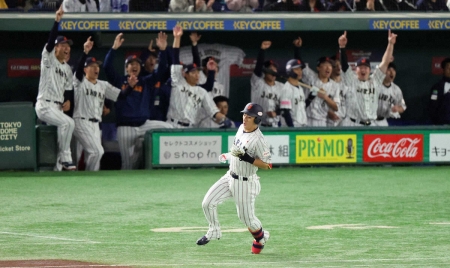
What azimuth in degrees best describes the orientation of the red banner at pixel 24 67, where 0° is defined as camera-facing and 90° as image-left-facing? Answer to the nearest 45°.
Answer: approximately 0°

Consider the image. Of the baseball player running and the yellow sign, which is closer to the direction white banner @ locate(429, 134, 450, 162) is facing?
the baseball player running

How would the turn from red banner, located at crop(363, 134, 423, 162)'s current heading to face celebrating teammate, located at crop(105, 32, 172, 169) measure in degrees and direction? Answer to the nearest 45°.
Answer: approximately 90° to its right

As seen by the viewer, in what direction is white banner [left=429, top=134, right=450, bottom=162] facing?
toward the camera

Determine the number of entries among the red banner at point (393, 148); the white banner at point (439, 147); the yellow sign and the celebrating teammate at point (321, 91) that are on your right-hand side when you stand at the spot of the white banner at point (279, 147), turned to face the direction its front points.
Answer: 0

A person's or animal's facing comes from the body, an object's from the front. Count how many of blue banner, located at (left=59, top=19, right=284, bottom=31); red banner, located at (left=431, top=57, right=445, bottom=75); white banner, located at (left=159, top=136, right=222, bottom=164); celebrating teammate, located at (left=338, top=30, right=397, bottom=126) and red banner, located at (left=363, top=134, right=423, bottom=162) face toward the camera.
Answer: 5

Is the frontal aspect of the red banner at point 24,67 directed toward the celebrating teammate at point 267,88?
no

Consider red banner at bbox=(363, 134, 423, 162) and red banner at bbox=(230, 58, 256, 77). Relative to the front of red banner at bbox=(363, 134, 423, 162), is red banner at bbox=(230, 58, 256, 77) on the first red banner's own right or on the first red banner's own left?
on the first red banner's own right

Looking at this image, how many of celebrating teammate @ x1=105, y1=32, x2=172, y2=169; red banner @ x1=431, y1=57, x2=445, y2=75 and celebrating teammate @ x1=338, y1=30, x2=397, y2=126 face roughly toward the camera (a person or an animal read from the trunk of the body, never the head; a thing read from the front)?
3

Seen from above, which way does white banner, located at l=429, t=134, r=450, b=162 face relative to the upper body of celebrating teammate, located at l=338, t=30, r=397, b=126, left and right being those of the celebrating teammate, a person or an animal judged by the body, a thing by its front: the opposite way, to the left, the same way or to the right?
the same way

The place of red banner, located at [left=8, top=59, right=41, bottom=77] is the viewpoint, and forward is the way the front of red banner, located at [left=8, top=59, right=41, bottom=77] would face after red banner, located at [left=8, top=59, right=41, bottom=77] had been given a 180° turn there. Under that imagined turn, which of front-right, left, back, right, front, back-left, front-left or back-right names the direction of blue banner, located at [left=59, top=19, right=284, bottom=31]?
back-right

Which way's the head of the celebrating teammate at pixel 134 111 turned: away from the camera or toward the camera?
toward the camera

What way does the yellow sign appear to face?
toward the camera

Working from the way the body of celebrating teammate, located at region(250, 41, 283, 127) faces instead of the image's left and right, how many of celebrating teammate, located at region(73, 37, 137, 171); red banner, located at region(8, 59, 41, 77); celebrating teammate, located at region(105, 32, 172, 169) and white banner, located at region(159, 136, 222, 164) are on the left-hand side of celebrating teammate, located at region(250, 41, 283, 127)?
0

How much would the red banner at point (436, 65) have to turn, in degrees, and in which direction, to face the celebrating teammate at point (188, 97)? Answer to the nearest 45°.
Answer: approximately 45° to its right

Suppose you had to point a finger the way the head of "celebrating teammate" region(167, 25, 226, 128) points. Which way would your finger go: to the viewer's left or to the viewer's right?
to the viewer's right

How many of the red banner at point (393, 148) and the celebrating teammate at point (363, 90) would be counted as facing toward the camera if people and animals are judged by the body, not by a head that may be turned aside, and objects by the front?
2

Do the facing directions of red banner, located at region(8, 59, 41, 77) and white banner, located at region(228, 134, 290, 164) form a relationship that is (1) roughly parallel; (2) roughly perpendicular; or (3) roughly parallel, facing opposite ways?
roughly parallel
